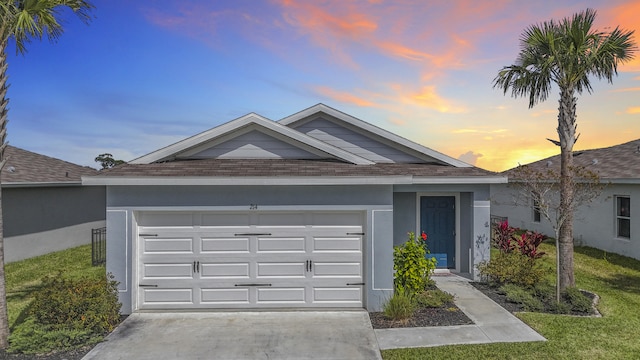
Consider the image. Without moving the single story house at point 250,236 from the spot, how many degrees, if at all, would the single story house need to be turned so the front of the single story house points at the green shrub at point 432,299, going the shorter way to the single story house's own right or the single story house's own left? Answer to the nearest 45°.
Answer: approximately 90° to the single story house's own left

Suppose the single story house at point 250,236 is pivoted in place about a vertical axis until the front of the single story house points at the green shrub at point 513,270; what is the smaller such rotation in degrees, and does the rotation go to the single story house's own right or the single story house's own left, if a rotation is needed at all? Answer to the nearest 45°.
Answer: approximately 90° to the single story house's own left

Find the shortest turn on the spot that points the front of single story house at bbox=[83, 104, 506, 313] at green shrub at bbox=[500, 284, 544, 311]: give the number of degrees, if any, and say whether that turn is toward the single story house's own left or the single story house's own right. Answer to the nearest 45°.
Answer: approximately 90° to the single story house's own left

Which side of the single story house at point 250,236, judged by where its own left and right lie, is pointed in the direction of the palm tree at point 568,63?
left

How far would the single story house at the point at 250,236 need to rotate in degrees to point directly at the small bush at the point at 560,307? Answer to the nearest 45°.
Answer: approximately 90° to its left

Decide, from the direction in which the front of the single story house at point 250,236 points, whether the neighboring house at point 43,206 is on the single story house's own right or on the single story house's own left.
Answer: on the single story house's own right

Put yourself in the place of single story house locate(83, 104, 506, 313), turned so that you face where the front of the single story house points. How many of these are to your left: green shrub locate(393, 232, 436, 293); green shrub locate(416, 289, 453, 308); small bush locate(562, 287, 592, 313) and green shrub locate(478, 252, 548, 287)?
4

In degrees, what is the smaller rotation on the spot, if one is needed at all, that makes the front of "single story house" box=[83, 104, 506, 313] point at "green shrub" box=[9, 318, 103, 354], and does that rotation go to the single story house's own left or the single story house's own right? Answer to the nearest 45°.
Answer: approximately 45° to the single story house's own right

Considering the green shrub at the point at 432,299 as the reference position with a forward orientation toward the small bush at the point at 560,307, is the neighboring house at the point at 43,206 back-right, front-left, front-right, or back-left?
back-left

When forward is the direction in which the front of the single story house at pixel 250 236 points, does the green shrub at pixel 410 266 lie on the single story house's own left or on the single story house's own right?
on the single story house's own left

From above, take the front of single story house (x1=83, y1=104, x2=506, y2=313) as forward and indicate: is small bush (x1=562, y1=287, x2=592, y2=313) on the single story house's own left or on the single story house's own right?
on the single story house's own left

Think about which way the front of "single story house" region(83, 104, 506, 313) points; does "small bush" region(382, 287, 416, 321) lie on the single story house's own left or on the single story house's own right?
on the single story house's own left

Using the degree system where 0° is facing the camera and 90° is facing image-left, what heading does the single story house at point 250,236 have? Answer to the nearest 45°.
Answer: approximately 0°
